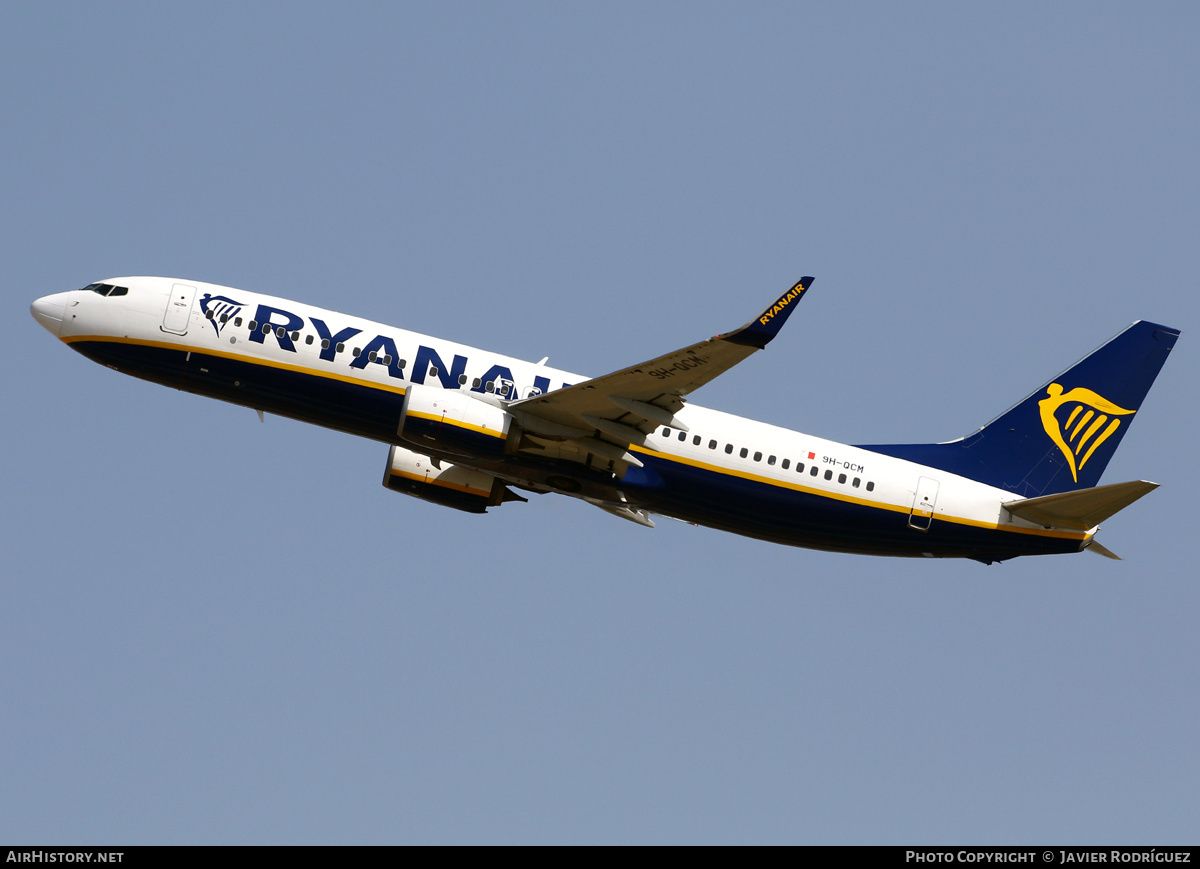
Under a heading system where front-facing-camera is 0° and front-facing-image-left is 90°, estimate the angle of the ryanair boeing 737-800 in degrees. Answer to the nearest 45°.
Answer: approximately 90°
